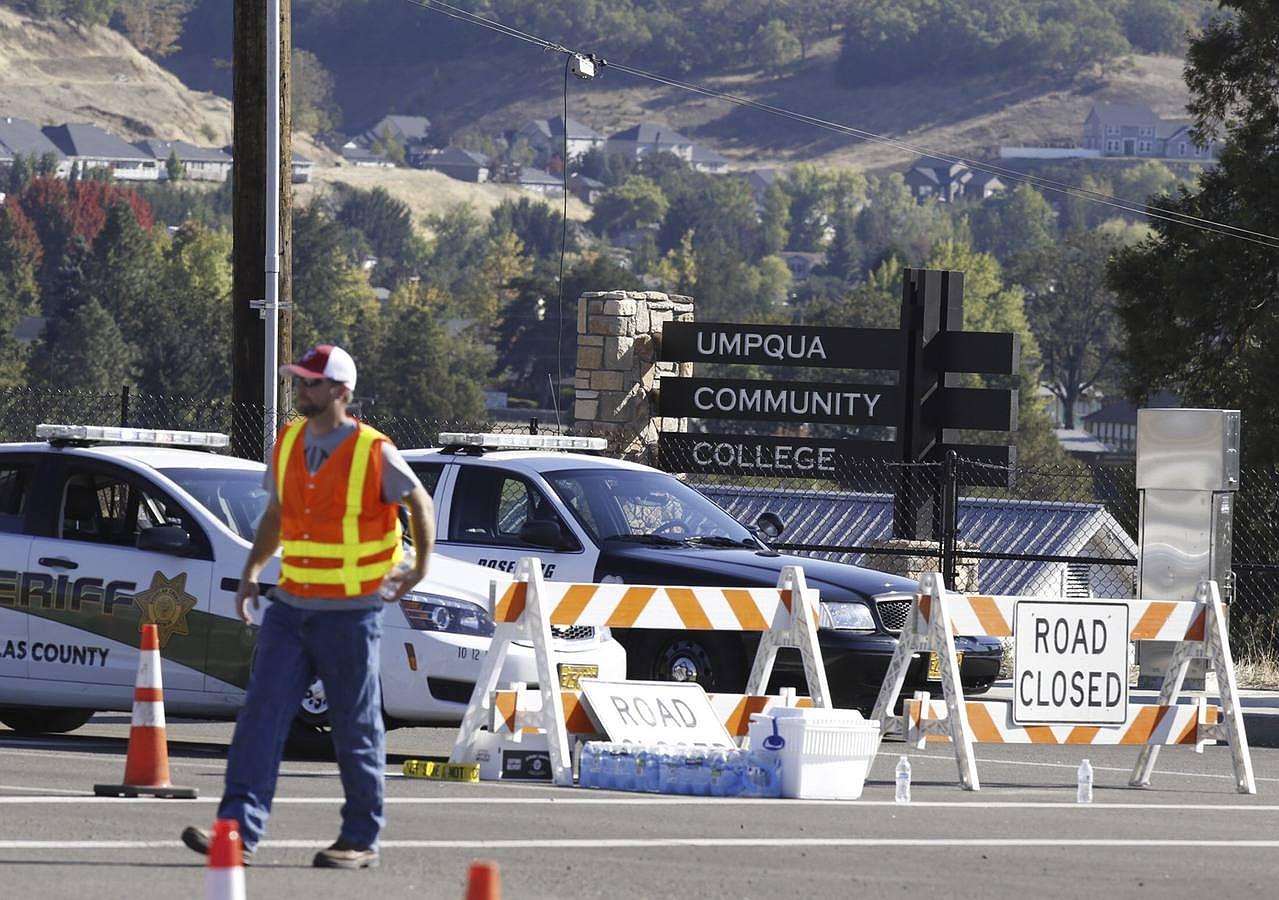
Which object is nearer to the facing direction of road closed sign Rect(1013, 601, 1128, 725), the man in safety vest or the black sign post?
the man in safety vest

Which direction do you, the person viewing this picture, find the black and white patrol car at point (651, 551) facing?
facing the viewer and to the right of the viewer

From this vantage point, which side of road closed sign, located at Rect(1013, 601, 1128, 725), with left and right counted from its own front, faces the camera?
front

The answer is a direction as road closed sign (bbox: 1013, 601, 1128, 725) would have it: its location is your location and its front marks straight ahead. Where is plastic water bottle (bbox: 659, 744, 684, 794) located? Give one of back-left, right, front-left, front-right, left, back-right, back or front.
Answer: front-right

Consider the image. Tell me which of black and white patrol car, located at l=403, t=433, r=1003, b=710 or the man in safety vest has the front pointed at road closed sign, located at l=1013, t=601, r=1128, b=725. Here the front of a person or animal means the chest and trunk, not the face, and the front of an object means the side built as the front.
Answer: the black and white patrol car

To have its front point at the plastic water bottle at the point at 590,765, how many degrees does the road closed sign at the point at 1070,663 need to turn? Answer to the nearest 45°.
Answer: approximately 45° to its right

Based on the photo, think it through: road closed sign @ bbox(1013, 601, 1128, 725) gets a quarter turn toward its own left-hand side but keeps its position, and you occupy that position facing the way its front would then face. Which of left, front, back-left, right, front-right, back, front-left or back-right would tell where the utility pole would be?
back-left

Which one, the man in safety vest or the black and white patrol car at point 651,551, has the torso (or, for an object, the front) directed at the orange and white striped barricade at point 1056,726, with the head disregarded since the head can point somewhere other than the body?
the black and white patrol car

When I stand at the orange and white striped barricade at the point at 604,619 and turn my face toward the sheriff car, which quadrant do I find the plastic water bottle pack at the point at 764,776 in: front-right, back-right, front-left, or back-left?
back-left

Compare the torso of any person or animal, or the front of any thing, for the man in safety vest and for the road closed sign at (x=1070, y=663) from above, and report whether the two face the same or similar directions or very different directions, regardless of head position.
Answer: same or similar directions

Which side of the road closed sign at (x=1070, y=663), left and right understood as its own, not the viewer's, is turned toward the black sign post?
back

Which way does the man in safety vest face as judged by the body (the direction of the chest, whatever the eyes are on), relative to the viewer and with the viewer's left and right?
facing the viewer and to the left of the viewer
